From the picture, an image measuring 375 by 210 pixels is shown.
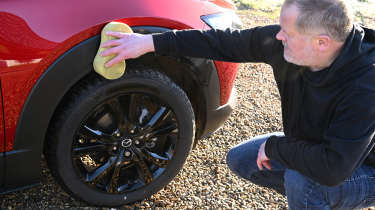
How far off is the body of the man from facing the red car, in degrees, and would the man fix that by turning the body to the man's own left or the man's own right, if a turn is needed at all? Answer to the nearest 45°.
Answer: approximately 45° to the man's own right

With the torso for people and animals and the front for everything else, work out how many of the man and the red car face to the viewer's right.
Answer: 1

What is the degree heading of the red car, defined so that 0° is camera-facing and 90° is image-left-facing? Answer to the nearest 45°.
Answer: approximately 270°

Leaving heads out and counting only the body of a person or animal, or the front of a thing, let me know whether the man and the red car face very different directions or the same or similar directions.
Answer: very different directions

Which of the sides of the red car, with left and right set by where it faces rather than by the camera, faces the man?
front

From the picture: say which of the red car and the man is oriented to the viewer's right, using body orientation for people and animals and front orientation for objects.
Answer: the red car

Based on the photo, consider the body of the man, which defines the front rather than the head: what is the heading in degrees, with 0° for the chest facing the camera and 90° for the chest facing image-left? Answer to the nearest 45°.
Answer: approximately 45°

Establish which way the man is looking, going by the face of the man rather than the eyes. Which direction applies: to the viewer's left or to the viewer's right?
to the viewer's left
